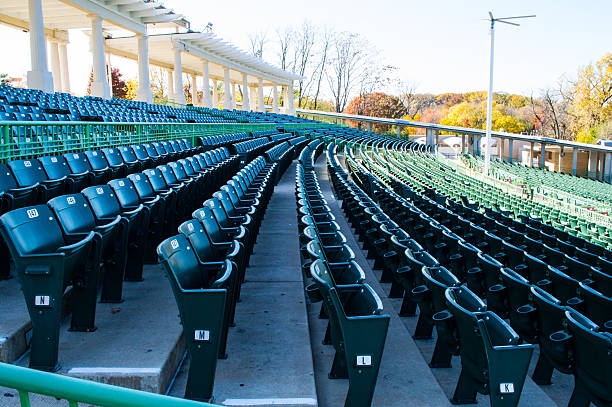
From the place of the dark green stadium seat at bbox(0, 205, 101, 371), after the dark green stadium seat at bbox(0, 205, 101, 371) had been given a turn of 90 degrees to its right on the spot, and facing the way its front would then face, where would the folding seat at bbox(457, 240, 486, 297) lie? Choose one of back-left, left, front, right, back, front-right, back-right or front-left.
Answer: back-left

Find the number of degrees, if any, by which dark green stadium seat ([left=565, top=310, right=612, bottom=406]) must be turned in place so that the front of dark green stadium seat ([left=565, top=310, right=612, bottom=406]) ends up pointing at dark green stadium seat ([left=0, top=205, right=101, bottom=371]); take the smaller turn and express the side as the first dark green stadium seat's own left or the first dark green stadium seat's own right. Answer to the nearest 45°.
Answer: approximately 180°

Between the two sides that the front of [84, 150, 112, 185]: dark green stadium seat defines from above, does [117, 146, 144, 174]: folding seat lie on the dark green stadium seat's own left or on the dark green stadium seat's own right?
on the dark green stadium seat's own left

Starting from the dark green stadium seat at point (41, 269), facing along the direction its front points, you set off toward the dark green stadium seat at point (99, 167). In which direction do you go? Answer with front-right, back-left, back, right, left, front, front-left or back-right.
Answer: back-left

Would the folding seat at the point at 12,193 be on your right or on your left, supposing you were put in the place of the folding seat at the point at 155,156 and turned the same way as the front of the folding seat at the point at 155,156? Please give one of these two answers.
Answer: on your right

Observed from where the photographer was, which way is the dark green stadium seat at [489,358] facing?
facing away from the viewer and to the right of the viewer

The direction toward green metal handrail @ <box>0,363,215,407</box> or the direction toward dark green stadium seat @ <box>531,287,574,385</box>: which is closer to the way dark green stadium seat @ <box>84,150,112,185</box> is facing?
the dark green stadium seat

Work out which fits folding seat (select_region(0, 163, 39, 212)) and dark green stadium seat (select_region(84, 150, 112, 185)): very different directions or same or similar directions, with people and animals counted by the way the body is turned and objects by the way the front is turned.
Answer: same or similar directions

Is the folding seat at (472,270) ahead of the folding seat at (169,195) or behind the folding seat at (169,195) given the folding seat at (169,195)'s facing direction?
ahead

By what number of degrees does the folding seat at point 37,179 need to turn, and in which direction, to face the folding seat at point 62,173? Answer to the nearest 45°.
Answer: approximately 90° to its left

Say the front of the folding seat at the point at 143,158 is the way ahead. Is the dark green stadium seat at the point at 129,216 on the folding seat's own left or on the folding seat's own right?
on the folding seat's own right

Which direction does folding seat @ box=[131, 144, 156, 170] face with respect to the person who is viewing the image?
facing the viewer and to the right of the viewer

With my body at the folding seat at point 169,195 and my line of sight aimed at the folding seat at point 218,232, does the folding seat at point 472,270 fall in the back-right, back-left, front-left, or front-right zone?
front-left

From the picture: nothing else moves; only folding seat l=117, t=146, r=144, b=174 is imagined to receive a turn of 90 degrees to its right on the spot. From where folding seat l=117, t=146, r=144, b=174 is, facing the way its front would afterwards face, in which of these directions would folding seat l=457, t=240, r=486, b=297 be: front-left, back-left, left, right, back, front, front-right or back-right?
left
